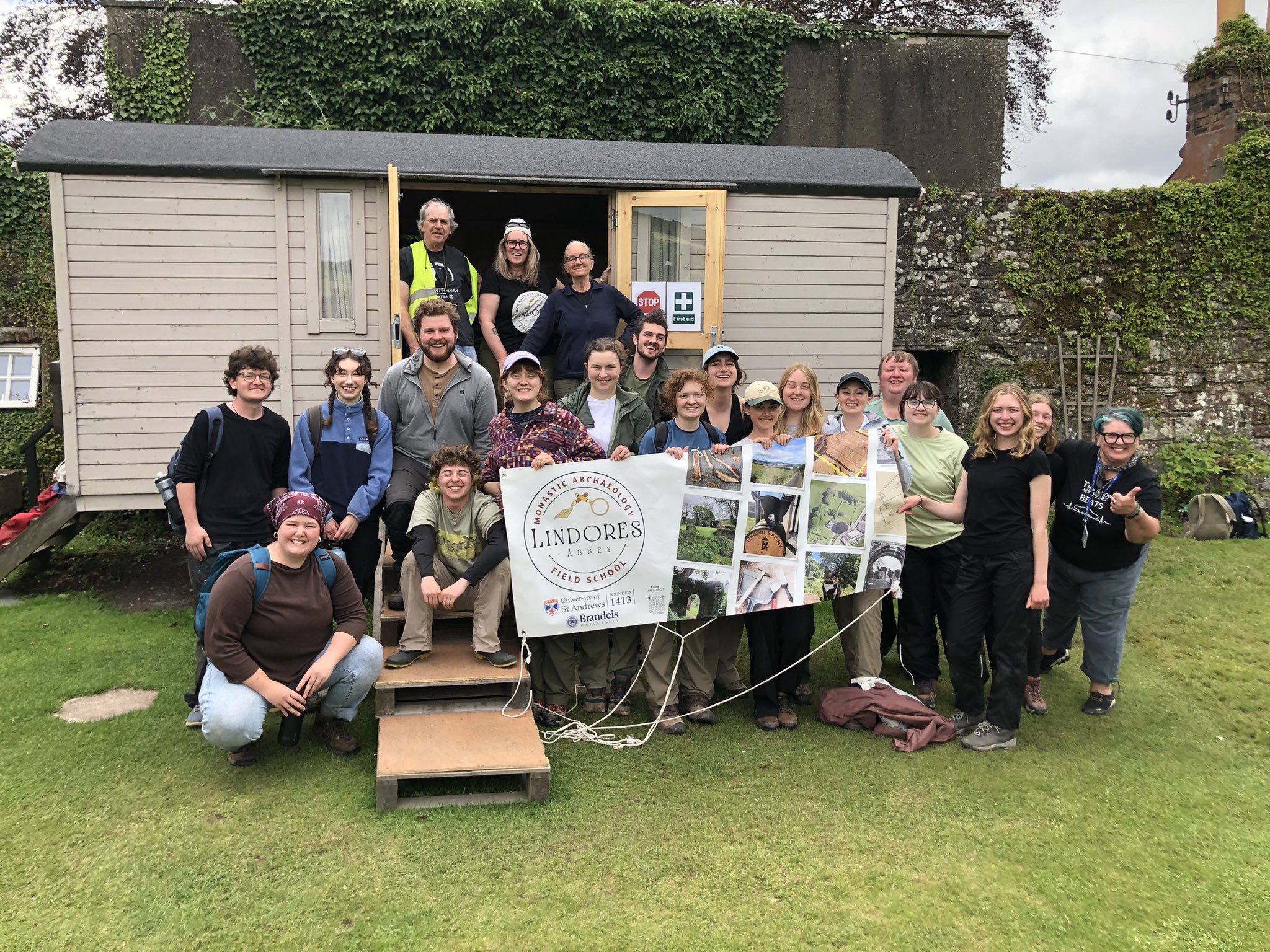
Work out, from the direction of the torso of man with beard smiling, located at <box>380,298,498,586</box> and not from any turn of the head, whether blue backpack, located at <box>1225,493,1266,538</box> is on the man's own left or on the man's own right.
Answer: on the man's own left

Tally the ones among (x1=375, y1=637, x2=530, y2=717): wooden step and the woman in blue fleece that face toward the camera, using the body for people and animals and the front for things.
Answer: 2

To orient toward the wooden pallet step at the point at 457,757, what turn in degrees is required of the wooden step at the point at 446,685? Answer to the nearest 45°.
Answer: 0° — it already faces it

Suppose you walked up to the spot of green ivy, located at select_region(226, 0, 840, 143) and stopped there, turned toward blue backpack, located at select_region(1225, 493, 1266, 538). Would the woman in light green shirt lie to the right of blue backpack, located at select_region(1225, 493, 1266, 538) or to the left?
right

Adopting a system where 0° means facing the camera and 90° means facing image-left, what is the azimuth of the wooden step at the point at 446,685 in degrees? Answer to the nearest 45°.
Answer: approximately 0°

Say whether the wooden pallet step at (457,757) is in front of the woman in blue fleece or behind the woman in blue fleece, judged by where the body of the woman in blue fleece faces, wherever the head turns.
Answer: in front

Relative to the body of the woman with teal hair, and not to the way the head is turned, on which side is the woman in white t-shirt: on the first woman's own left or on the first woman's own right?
on the first woman's own right

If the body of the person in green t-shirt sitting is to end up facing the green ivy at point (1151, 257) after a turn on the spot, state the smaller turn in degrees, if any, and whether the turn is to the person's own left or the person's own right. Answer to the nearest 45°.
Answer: approximately 135° to the person's own left
